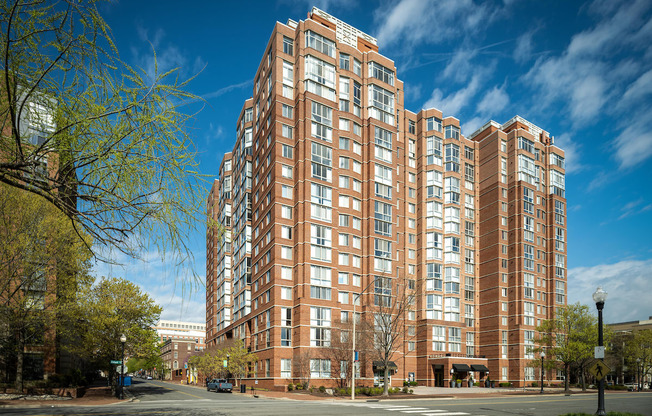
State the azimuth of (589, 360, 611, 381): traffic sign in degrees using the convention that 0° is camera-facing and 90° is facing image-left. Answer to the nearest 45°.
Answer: approximately 0°
